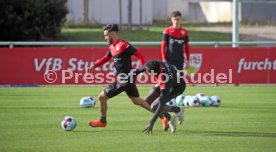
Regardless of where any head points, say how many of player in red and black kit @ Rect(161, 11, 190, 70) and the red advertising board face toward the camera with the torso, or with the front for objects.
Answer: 2

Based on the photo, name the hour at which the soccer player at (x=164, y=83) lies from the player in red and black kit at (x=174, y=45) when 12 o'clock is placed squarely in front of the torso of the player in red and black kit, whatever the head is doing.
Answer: The soccer player is roughly at 12 o'clock from the player in red and black kit.

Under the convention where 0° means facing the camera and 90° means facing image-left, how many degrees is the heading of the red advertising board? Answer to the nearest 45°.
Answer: approximately 0°
